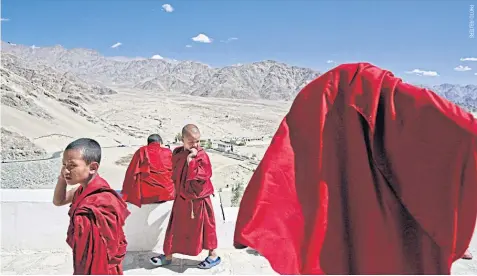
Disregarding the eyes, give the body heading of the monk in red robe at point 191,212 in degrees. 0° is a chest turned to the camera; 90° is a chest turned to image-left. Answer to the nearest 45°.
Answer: approximately 45°

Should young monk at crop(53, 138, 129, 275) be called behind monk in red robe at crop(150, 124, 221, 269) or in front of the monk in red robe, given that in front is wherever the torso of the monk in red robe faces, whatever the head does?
in front

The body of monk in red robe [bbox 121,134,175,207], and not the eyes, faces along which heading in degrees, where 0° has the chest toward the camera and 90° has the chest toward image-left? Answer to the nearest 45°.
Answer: approximately 180°

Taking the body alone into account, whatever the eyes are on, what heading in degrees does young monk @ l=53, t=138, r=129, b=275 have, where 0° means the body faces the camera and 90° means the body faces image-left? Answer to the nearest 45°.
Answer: approximately 45°

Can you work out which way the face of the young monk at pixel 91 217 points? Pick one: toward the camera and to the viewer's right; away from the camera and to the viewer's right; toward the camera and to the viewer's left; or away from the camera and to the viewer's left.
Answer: toward the camera and to the viewer's left

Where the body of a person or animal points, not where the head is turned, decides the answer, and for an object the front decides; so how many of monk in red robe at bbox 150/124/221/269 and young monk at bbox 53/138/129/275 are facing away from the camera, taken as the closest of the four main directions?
0

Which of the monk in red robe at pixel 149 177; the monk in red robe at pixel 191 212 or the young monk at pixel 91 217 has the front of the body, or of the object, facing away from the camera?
the monk in red robe at pixel 149 177

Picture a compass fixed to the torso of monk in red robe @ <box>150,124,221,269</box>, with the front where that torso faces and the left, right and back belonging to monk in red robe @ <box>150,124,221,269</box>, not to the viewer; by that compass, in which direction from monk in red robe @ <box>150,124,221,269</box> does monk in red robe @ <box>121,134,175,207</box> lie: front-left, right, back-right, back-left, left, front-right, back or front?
right

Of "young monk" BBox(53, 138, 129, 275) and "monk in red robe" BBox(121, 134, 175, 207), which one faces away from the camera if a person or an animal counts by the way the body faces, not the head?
the monk in red robe

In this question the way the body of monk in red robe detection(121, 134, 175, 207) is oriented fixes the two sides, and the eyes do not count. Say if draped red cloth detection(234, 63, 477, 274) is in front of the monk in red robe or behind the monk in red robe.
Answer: behind

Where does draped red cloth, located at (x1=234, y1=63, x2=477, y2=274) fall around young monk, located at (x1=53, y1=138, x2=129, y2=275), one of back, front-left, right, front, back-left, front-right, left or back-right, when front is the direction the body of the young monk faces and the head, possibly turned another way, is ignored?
left

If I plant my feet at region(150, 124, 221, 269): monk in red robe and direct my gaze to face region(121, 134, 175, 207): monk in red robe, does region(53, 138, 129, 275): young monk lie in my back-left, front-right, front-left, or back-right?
back-left
